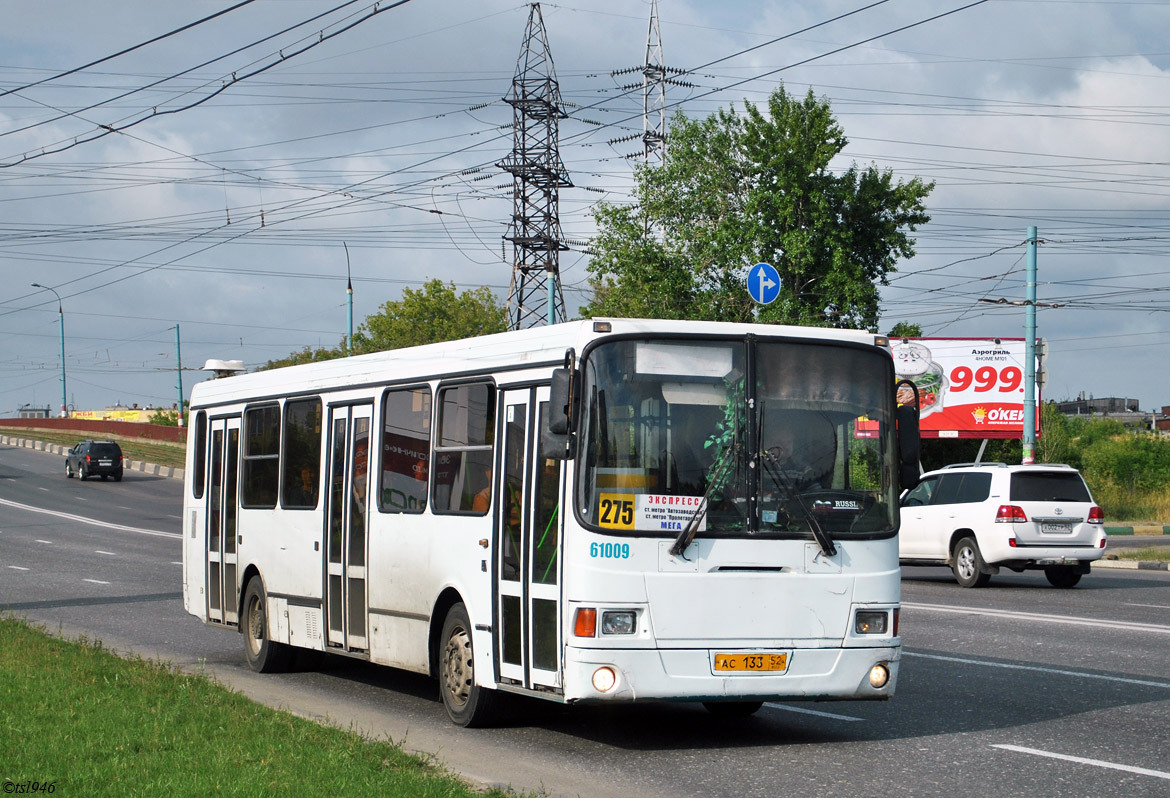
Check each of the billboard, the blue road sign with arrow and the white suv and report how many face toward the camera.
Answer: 2

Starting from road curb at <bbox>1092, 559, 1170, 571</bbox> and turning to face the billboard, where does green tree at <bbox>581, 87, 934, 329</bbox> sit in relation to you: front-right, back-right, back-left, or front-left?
front-left

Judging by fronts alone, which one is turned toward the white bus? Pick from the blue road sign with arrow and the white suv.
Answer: the blue road sign with arrow

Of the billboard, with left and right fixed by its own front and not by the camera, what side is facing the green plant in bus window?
front

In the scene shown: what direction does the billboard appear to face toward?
toward the camera

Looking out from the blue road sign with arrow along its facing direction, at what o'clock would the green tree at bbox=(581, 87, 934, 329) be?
The green tree is roughly at 6 o'clock from the blue road sign with arrow.

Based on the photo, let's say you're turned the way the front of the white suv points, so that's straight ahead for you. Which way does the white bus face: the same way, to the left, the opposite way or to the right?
the opposite way

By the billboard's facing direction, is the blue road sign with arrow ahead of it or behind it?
ahead

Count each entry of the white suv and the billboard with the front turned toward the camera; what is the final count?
1

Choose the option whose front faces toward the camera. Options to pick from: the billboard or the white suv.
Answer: the billboard

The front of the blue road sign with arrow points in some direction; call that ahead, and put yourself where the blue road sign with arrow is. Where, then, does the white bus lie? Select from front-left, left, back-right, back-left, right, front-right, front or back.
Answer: front

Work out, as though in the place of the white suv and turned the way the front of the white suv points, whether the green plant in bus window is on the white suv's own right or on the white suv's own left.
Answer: on the white suv's own left

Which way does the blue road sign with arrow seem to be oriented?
toward the camera

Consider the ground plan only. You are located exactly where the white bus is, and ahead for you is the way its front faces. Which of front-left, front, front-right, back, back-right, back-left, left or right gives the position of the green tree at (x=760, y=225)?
back-left

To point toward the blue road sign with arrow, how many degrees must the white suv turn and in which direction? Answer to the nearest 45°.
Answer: approximately 45° to its left
